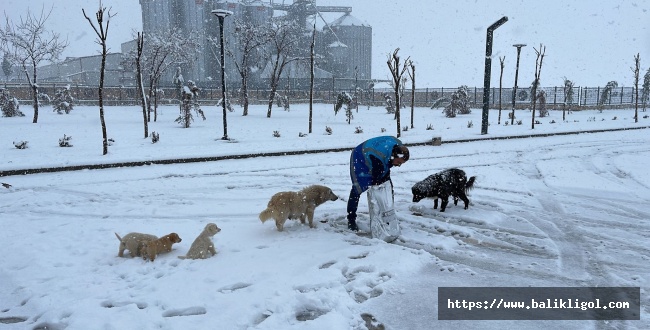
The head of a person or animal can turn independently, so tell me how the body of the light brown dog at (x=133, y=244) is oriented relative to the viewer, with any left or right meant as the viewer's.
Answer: facing to the right of the viewer

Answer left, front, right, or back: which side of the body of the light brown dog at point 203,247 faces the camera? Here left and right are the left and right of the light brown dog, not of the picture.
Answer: right

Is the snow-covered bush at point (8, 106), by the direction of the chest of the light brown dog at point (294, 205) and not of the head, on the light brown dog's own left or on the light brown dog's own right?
on the light brown dog's own left

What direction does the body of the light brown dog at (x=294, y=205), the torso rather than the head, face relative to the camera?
to the viewer's right

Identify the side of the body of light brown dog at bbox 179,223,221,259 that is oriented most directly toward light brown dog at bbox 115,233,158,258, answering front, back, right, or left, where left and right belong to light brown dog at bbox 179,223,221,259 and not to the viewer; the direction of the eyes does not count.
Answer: back

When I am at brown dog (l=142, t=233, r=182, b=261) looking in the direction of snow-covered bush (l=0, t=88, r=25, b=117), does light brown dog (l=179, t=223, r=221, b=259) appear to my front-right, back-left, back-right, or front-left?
back-right

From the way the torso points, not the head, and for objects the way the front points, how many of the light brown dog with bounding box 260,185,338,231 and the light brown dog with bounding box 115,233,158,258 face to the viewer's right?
2

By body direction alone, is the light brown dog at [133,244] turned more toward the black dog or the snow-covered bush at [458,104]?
the black dog

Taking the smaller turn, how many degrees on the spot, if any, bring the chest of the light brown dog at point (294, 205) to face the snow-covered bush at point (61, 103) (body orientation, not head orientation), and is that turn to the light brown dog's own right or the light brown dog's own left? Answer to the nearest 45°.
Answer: approximately 135° to the light brown dog's own left
